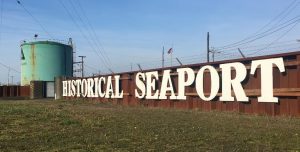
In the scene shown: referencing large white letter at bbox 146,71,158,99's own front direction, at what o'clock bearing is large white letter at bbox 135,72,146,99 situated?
large white letter at bbox 135,72,146,99 is roughly at 4 o'clock from large white letter at bbox 146,71,158,99.

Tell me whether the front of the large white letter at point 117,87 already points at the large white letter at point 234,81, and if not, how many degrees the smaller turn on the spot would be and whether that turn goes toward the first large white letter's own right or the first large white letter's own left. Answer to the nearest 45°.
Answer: approximately 45° to the first large white letter's own left

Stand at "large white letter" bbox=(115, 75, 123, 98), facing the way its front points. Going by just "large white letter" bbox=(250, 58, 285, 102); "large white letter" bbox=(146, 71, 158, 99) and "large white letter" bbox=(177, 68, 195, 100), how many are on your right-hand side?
0

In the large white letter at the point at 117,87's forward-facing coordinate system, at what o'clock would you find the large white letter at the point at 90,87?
the large white letter at the point at 90,87 is roughly at 4 o'clock from the large white letter at the point at 117,87.

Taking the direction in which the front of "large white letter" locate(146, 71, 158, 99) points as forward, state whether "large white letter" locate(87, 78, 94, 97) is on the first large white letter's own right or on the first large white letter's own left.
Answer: on the first large white letter's own right

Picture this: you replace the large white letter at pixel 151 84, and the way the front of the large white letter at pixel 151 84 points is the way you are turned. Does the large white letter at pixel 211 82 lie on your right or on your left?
on your left

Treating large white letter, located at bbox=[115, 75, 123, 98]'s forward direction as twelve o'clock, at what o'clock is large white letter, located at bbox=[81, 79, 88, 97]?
large white letter, located at bbox=[81, 79, 88, 97] is roughly at 4 o'clock from large white letter, located at bbox=[115, 75, 123, 98].

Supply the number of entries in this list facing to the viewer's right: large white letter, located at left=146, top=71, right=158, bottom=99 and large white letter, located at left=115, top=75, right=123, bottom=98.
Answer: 0

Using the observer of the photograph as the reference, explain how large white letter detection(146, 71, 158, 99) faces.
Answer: facing the viewer and to the left of the viewer

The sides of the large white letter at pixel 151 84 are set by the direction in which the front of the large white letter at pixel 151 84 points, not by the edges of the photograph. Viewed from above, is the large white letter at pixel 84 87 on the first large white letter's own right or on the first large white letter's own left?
on the first large white letter's own right

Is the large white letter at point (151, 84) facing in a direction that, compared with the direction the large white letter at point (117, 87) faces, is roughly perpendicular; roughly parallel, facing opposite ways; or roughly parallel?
roughly parallel
